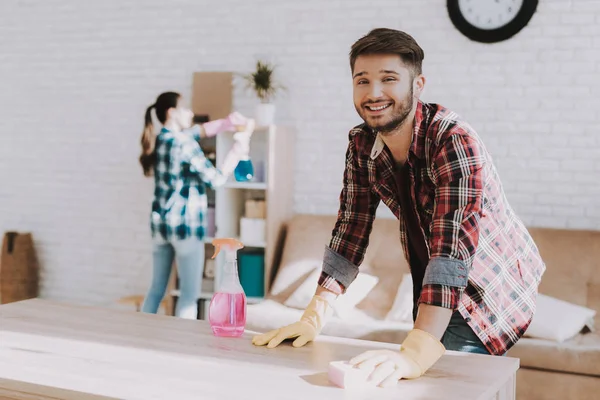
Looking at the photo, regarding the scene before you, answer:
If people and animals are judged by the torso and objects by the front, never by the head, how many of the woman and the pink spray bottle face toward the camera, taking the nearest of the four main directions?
0

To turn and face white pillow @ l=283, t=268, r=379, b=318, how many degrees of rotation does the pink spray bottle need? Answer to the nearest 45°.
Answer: approximately 90° to its right

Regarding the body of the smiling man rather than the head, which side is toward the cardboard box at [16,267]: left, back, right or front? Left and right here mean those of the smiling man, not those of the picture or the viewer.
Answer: right

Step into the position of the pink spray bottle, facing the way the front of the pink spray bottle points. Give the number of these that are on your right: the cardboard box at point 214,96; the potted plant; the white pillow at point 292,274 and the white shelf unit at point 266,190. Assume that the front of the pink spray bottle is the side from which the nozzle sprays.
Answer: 4

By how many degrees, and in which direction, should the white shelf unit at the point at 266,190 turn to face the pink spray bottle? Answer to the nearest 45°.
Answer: approximately 45° to its left

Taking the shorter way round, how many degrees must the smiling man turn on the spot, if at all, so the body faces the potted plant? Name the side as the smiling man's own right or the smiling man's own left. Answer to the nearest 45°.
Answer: approximately 135° to the smiling man's own right

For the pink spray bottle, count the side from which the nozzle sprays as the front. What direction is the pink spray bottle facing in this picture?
to the viewer's left

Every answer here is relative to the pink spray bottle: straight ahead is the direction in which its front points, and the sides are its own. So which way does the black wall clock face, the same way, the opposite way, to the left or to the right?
to the left

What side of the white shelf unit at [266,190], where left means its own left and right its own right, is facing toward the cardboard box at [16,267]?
right

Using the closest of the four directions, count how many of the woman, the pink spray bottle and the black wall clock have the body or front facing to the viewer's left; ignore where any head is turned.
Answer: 1

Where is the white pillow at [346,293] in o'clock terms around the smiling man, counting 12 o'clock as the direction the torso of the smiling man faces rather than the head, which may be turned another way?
The white pillow is roughly at 4 o'clock from the smiling man.
